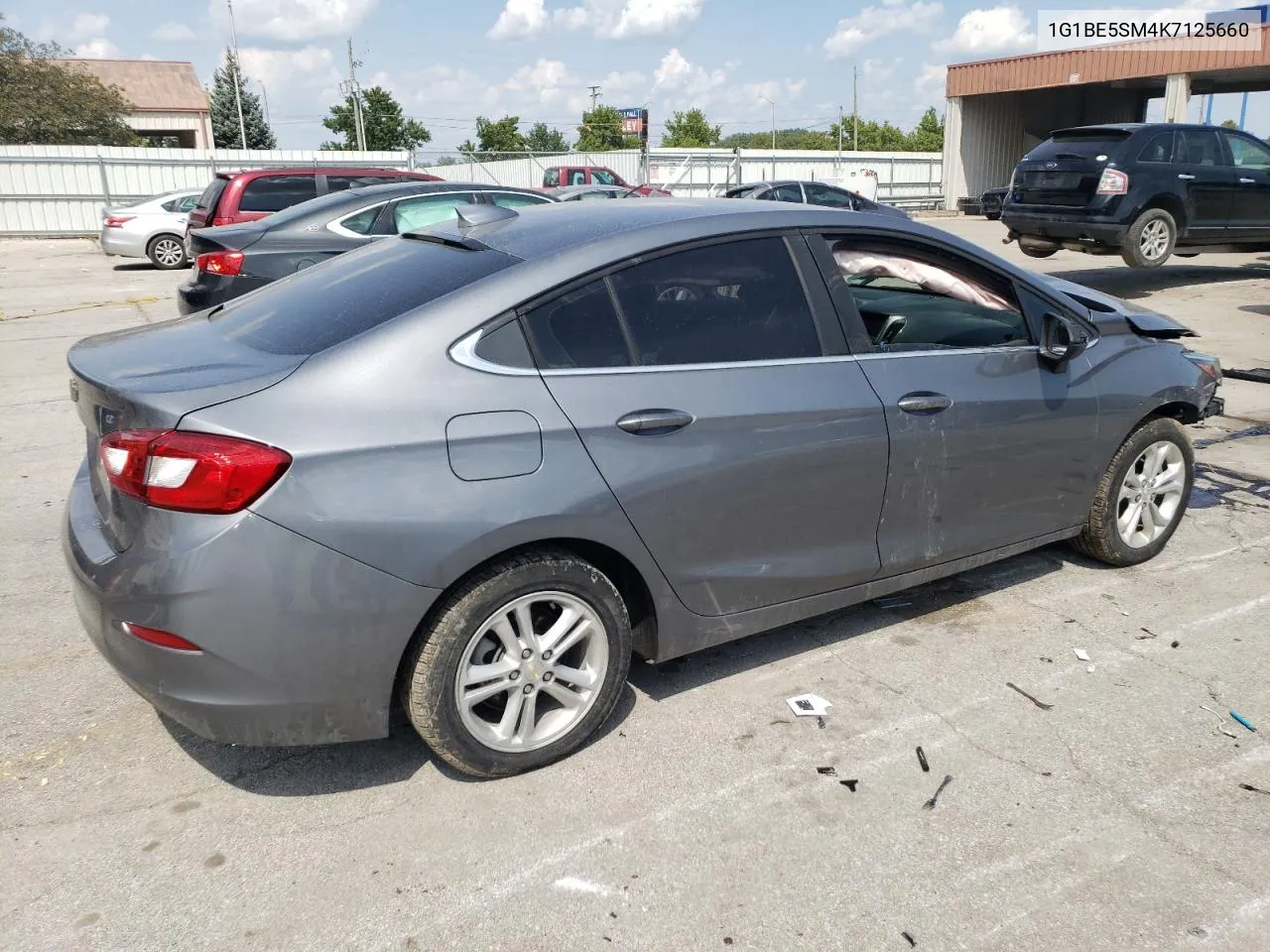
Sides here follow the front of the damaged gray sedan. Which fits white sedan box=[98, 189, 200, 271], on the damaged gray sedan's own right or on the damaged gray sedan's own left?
on the damaged gray sedan's own left

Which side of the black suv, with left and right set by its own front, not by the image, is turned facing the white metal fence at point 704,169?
left

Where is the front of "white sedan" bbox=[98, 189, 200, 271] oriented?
to the viewer's right

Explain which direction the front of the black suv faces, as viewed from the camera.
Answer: facing away from the viewer and to the right of the viewer

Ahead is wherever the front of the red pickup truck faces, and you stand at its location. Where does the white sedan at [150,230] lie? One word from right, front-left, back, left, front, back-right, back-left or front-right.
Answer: back-right

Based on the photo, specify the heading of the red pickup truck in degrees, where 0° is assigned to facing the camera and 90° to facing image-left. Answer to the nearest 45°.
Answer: approximately 270°

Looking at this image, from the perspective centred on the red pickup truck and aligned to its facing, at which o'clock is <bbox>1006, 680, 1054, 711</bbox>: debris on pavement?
The debris on pavement is roughly at 3 o'clock from the red pickup truck.

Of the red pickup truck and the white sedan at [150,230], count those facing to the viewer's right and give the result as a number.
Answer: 2

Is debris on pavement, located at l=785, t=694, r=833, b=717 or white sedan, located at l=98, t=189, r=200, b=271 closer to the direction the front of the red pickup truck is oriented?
the debris on pavement

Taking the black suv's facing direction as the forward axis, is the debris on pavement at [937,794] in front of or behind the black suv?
behind

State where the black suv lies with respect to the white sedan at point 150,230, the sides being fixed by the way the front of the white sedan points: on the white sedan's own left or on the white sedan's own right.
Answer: on the white sedan's own right

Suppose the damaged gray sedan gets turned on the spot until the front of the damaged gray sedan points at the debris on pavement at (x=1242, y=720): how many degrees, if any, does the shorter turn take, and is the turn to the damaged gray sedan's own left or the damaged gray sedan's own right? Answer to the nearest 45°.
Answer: approximately 45° to the damaged gray sedan's own right

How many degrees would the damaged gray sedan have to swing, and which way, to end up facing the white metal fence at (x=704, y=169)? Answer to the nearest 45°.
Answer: approximately 45° to its left

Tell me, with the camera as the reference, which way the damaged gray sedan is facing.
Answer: facing away from the viewer and to the right of the viewer
